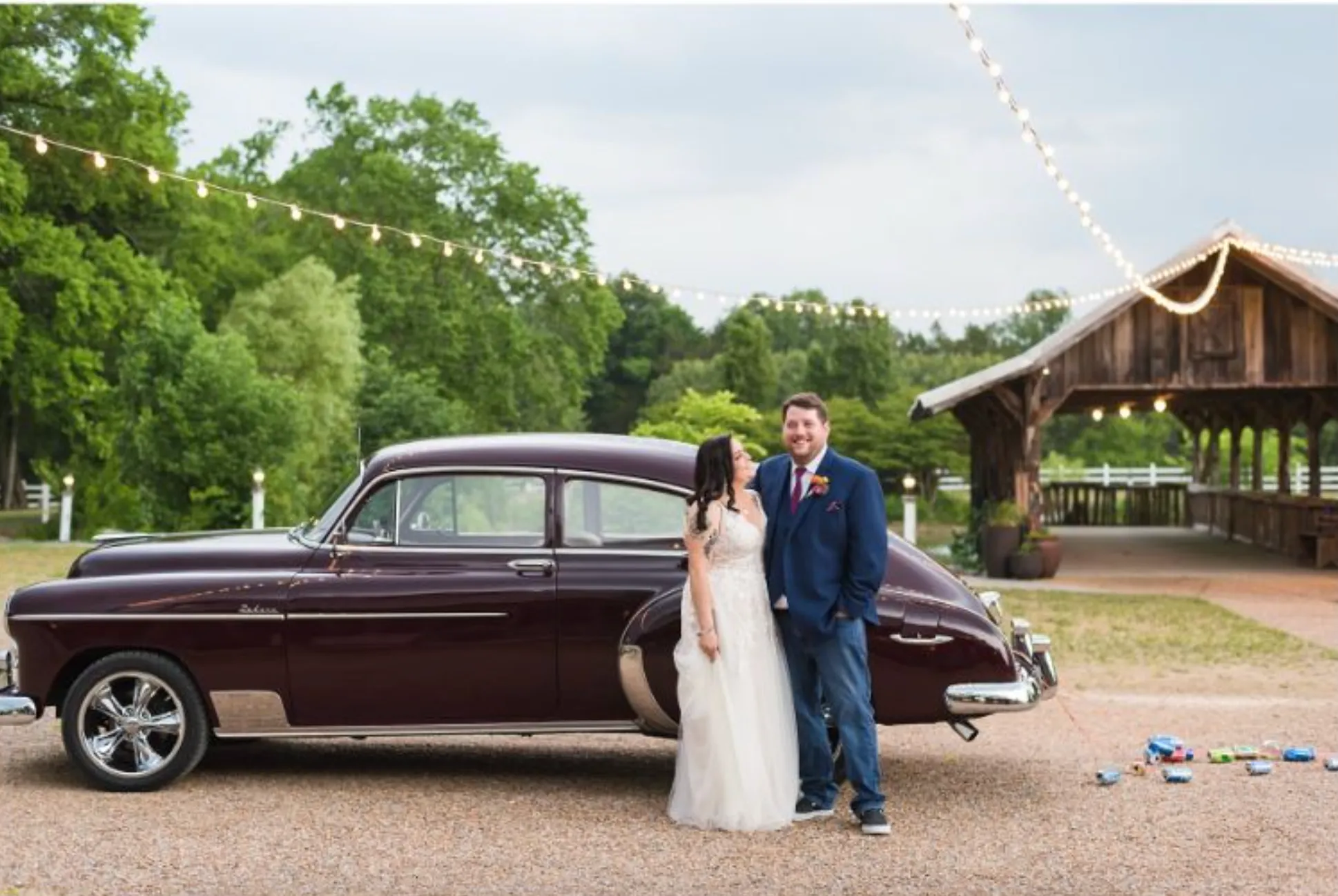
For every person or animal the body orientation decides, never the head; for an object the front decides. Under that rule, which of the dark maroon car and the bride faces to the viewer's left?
the dark maroon car

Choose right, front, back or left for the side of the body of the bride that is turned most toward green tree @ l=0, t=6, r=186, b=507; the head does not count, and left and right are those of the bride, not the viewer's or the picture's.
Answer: back

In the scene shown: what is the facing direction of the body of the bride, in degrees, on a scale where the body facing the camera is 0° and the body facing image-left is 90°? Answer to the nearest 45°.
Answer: approximately 315°

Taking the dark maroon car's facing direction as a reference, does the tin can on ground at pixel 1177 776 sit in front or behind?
behind

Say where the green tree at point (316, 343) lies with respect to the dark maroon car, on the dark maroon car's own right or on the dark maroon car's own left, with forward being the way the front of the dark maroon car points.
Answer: on the dark maroon car's own right

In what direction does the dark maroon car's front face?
to the viewer's left

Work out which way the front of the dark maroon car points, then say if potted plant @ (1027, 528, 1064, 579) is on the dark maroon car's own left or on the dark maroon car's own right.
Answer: on the dark maroon car's own right

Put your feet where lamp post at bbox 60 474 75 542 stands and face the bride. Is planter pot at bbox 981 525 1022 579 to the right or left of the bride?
left

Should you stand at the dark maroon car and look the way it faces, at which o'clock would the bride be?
The bride is roughly at 7 o'clock from the dark maroon car.

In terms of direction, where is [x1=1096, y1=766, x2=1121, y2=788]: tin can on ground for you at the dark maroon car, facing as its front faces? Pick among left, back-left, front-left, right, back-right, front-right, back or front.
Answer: back

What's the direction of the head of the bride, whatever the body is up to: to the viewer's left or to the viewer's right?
to the viewer's right
